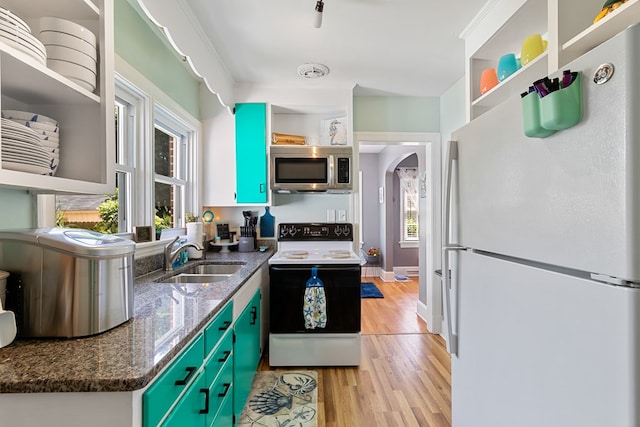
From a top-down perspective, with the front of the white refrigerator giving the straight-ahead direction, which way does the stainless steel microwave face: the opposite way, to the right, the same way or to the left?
to the left

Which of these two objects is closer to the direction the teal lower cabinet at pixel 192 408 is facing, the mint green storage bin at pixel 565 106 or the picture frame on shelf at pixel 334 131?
the mint green storage bin

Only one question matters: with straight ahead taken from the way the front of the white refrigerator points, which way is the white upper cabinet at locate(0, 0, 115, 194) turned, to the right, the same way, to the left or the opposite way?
the opposite way

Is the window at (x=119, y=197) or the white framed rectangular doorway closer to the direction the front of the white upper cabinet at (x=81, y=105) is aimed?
the white framed rectangular doorway

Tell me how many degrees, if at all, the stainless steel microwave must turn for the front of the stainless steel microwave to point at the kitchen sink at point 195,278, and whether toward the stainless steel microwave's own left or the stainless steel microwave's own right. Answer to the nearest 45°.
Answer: approximately 45° to the stainless steel microwave's own right

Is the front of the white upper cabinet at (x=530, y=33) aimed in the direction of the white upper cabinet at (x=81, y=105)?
yes
